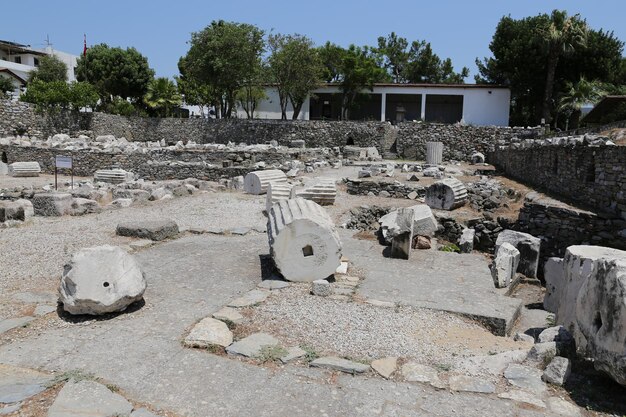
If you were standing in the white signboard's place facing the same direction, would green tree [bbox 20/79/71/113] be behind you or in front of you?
behind

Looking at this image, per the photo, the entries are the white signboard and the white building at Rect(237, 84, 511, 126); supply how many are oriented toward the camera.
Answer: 2

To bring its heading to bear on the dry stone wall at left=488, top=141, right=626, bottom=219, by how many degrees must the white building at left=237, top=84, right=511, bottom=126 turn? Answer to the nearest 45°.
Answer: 0° — it already faces it

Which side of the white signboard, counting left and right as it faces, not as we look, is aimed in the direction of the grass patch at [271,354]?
front

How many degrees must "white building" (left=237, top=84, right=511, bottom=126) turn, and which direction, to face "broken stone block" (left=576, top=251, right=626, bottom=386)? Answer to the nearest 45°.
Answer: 0° — it already faces it

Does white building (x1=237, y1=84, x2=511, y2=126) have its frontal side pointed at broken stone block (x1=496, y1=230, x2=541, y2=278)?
yes

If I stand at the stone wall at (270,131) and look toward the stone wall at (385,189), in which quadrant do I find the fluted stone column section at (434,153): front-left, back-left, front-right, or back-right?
front-left

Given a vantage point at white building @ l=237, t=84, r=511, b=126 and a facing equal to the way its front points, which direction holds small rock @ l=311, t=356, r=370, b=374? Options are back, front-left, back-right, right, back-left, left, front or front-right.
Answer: front

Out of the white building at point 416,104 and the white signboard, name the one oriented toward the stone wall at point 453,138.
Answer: the white building

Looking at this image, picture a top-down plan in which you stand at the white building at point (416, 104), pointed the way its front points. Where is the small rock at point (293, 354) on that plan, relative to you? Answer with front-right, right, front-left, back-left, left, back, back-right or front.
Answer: front

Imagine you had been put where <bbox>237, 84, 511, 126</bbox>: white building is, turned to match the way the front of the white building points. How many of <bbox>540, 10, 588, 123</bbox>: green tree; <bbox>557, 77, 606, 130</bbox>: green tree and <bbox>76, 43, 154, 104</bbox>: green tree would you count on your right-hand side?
1

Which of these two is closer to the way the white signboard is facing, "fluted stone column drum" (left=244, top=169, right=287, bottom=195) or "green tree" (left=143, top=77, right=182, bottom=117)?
the fluted stone column drum

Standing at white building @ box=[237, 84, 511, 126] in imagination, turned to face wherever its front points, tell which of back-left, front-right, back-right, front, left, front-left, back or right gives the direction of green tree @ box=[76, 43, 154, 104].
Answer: right

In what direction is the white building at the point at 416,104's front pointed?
toward the camera

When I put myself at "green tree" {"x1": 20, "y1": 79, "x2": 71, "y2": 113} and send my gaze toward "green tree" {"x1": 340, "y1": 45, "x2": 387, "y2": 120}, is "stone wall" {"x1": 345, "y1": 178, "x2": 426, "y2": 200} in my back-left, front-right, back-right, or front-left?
front-right

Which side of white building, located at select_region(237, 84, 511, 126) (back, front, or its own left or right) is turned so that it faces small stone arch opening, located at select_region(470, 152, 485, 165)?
front
